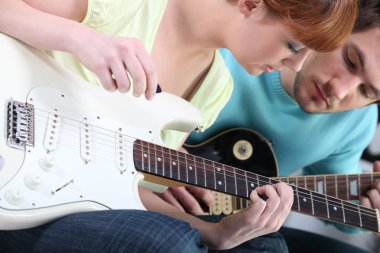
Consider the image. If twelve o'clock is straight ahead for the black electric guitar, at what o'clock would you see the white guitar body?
The white guitar body is roughly at 1 o'clock from the black electric guitar.

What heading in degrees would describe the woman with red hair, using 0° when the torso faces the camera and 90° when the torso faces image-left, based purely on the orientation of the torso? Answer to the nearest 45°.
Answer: approximately 315°

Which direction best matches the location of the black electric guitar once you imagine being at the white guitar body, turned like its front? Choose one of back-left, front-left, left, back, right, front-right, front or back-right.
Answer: back-left

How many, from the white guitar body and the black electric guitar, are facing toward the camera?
2

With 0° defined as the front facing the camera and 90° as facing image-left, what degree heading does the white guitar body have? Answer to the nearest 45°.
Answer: approximately 0°
